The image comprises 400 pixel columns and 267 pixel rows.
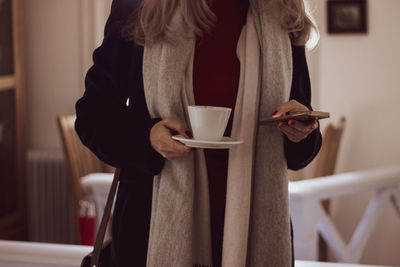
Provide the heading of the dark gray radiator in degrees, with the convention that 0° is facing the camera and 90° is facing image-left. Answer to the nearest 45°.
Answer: approximately 0°

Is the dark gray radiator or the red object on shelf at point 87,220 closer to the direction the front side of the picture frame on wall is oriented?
the red object on shelf

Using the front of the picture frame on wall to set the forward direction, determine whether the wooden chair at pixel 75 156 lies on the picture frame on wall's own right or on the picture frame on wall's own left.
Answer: on the picture frame on wall's own right

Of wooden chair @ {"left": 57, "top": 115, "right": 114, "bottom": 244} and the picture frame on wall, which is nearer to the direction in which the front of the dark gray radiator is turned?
the wooden chair

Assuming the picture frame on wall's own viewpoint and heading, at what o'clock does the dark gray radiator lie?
The dark gray radiator is roughly at 3 o'clock from the picture frame on wall.

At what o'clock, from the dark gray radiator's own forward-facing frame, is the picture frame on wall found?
The picture frame on wall is roughly at 10 o'clock from the dark gray radiator.

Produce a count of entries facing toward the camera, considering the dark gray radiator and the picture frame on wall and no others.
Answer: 2

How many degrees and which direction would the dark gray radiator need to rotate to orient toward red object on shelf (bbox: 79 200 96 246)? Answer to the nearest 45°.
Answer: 0° — it already faces it

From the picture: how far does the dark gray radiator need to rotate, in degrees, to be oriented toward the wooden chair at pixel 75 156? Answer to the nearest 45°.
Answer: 0° — it already faces it

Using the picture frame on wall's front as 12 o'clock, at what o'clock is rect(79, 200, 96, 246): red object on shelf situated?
The red object on shelf is roughly at 1 o'clock from the picture frame on wall.
